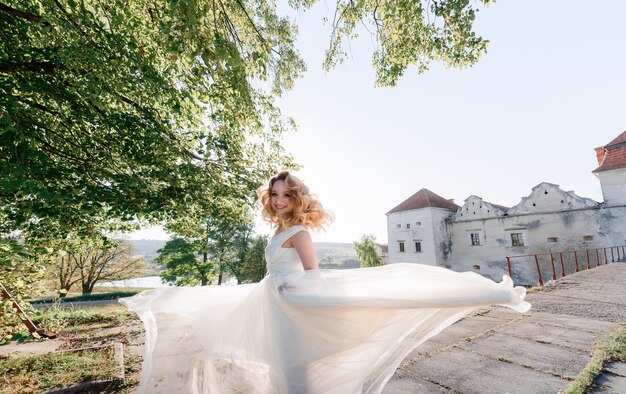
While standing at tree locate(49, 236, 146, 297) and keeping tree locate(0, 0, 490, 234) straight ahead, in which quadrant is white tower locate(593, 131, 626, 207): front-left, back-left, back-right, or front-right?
front-left

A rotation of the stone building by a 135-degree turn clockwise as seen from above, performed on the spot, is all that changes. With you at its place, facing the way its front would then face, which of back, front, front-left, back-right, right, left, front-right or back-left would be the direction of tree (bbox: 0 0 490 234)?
back

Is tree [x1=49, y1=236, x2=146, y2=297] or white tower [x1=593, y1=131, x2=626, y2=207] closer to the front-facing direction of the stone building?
the tree

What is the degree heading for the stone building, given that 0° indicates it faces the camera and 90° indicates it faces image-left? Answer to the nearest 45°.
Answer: approximately 45°
